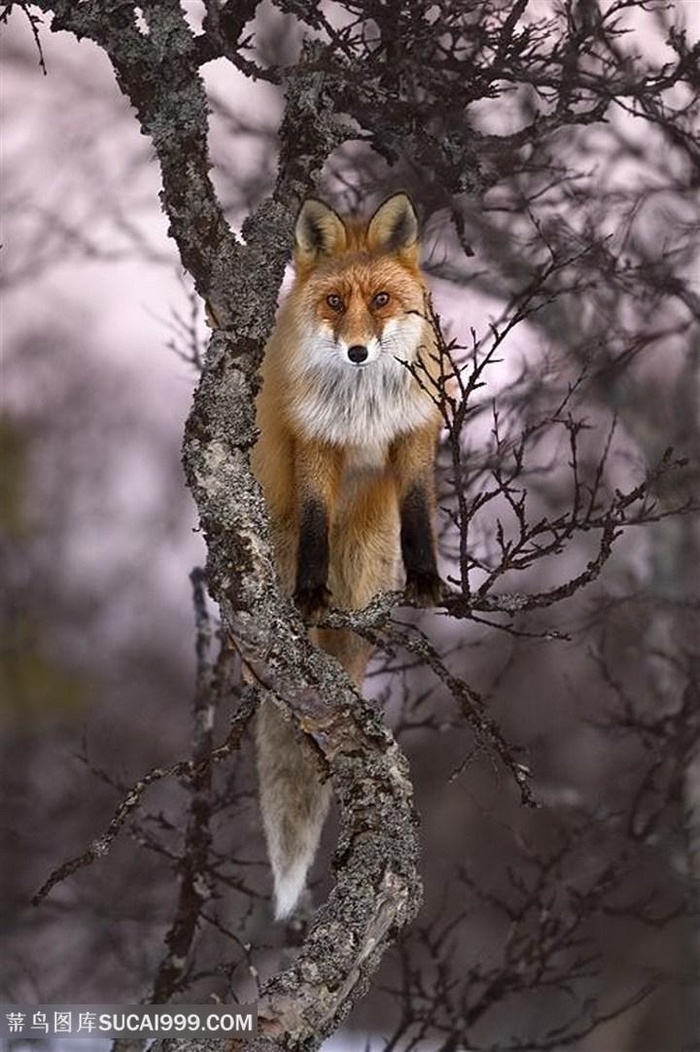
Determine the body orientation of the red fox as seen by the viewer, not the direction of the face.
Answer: toward the camera
